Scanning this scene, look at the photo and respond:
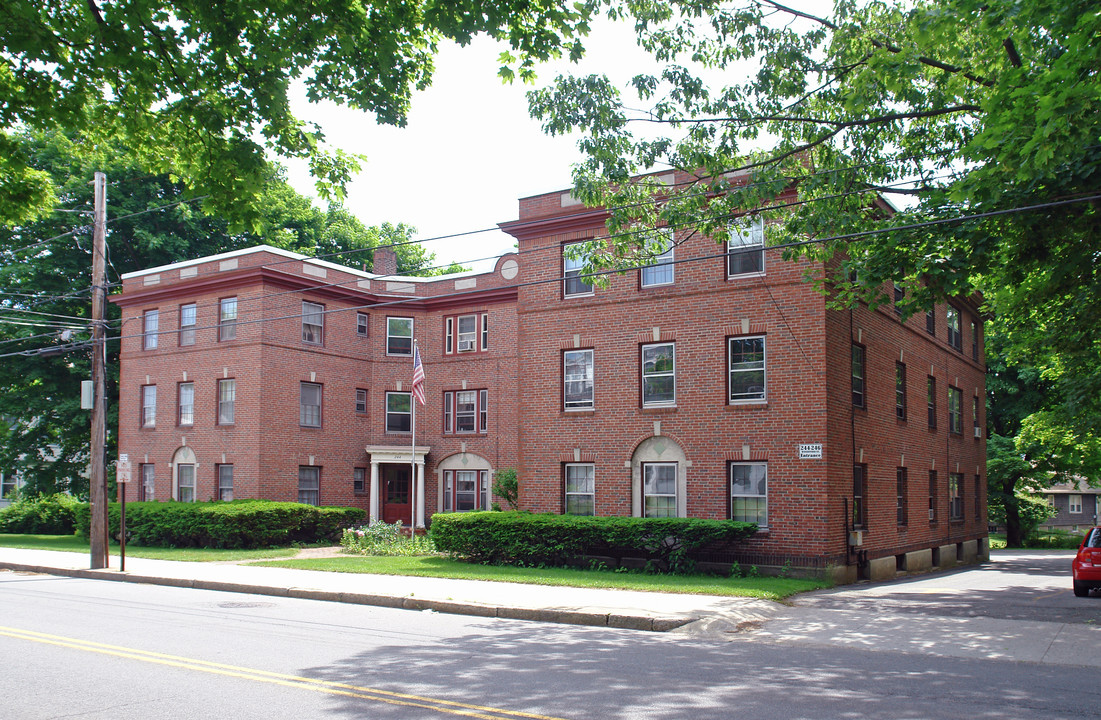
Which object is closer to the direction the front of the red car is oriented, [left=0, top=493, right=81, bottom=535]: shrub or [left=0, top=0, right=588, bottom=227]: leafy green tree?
the shrub

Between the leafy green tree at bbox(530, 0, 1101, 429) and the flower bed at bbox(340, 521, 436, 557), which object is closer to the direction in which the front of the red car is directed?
the flower bed

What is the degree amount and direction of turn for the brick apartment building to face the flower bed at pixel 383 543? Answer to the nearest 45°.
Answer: approximately 45° to its right
